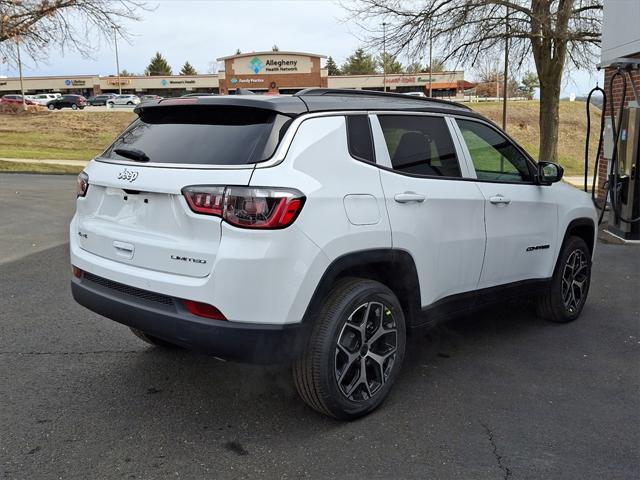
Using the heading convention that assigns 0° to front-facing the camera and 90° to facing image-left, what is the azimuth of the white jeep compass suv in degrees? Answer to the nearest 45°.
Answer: approximately 225°
